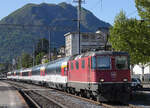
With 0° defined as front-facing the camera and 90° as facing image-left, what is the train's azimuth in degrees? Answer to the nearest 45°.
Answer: approximately 315°

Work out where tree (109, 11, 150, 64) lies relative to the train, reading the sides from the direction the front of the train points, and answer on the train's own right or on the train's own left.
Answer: on the train's own left
